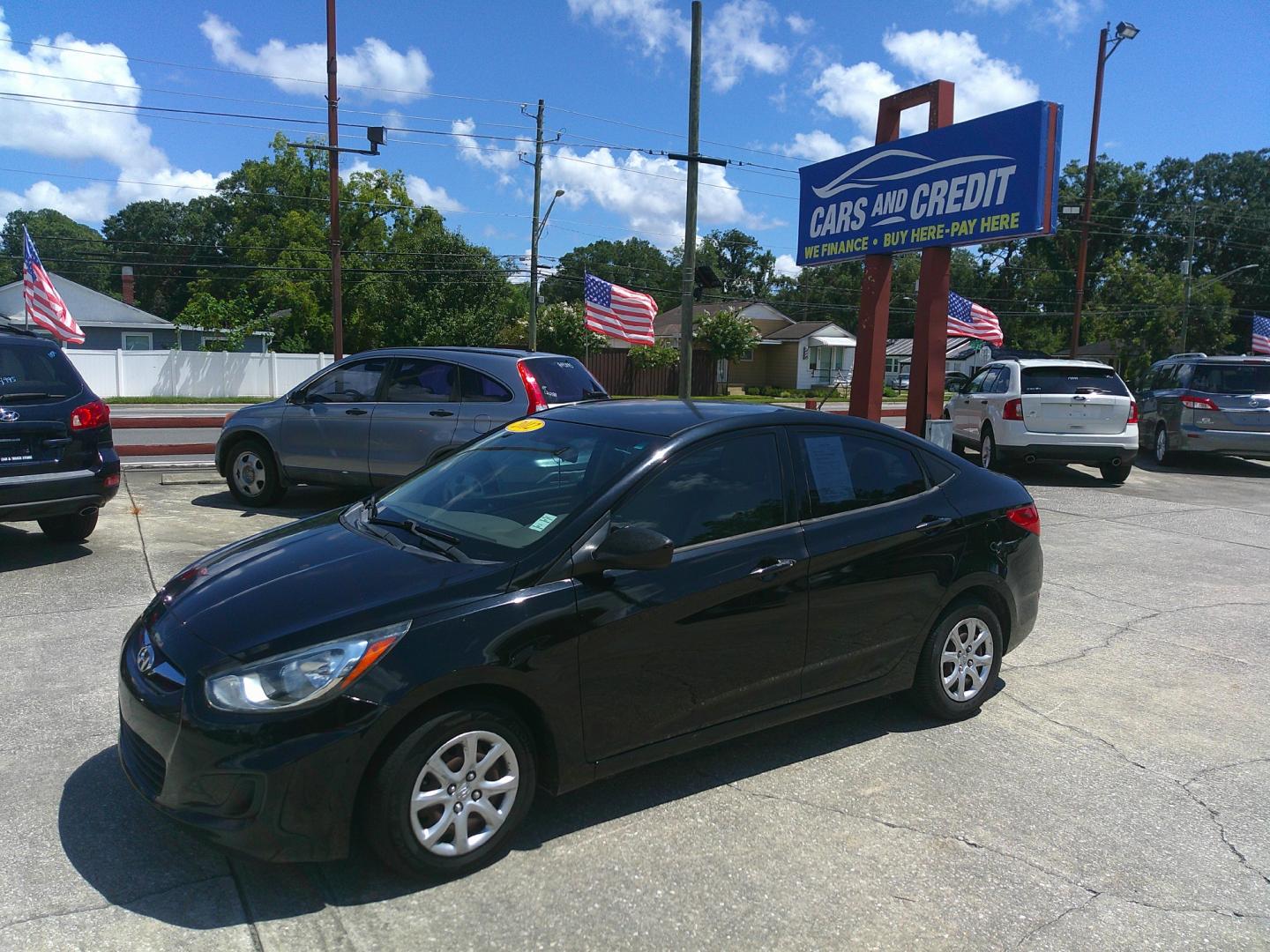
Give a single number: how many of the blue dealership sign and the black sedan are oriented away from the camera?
0

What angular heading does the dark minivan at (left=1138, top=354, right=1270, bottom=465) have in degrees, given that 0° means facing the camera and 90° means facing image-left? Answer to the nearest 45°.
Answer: approximately 135°

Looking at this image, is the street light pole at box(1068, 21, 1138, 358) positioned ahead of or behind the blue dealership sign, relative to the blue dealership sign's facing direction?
behind

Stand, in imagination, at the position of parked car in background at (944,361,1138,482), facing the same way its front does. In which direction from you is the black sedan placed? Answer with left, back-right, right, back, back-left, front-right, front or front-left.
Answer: back-left

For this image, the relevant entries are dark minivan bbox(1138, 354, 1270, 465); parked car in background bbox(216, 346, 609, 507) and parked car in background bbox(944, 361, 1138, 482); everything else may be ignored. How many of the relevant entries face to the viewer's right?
0

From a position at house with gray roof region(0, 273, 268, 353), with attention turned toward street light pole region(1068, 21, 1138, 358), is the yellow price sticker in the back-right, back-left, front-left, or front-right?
front-right

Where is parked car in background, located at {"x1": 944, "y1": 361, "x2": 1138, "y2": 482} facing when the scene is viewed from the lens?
facing away from the viewer and to the left of the viewer

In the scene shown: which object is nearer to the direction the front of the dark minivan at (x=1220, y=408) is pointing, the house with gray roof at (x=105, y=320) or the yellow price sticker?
the house with gray roof

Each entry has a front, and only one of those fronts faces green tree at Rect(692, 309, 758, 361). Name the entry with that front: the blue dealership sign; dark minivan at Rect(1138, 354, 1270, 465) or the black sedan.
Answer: the dark minivan

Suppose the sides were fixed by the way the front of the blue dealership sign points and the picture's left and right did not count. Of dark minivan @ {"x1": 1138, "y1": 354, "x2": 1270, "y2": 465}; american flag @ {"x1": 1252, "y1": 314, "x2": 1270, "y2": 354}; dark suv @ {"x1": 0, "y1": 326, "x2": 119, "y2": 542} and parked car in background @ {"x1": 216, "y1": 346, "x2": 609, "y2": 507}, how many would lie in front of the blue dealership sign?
2

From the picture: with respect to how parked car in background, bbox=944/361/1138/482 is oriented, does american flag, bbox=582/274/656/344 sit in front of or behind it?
in front

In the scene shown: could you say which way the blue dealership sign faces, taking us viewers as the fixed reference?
facing the viewer and to the left of the viewer

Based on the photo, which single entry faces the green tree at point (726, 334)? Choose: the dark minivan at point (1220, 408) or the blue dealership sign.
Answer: the dark minivan

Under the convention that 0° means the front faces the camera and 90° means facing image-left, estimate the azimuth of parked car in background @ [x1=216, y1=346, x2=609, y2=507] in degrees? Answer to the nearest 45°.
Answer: approximately 135°

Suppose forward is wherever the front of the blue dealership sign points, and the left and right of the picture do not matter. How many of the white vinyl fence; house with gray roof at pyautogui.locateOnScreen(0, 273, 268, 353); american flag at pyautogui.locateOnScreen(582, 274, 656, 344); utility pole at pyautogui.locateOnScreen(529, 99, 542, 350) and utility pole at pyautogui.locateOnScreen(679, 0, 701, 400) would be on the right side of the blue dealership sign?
5

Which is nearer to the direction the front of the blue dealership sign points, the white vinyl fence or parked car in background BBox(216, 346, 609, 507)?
the parked car in background

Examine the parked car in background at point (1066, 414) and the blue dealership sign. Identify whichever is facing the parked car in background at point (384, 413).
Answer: the blue dealership sign

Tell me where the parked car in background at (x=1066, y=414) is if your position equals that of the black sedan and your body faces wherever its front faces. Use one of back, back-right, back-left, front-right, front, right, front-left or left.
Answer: back
